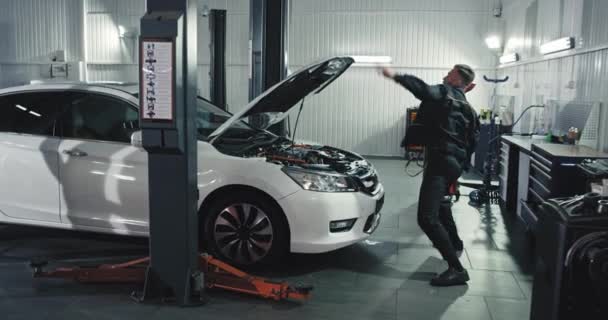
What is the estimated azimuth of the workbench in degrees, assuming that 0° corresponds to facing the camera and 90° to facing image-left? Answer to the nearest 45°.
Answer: approximately 45°

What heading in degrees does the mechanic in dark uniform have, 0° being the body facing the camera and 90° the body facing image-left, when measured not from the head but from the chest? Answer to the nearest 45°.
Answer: approximately 135°

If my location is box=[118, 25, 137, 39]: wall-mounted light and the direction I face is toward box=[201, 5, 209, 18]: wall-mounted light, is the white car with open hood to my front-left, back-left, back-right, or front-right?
front-right

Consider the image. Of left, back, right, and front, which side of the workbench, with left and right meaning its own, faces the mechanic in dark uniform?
front

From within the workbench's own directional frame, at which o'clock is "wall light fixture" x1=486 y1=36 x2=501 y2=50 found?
The wall light fixture is roughly at 4 o'clock from the workbench.

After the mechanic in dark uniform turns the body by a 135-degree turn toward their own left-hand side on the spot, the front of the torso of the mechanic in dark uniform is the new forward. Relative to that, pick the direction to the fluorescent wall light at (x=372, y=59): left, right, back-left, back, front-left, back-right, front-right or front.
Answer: back

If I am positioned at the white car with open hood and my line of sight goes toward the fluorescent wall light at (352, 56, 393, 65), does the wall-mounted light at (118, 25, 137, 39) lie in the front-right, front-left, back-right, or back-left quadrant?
front-left

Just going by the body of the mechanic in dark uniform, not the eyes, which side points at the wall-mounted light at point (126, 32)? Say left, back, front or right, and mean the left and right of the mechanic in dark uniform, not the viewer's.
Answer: front

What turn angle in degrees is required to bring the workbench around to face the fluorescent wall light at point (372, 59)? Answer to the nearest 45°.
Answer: approximately 90° to its right

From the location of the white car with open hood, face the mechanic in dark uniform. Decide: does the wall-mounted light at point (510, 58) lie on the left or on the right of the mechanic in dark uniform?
left

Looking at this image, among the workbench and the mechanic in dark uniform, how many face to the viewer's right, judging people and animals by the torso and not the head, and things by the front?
0

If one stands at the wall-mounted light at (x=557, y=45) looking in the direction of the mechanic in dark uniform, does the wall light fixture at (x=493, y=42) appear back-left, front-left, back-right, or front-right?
back-right

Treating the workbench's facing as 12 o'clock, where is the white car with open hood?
The white car with open hood is roughly at 12 o'clock from the workbench.

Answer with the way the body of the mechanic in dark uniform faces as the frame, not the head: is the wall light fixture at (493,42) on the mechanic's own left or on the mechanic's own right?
on the mechanic's own right
